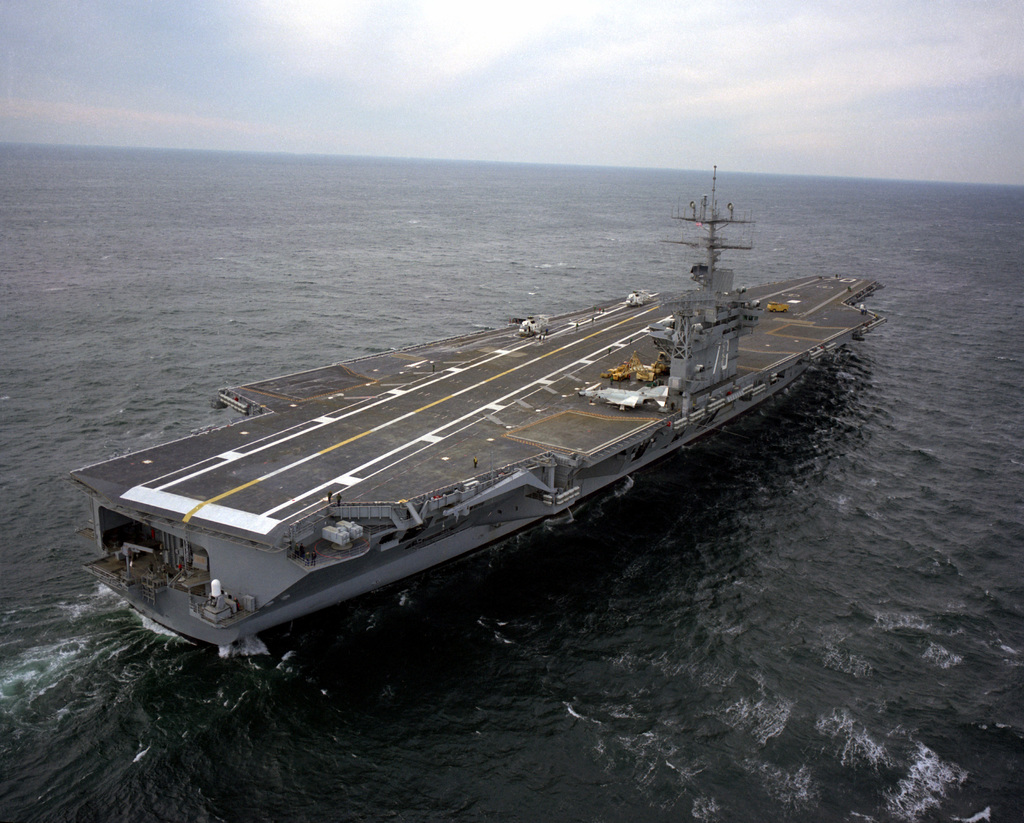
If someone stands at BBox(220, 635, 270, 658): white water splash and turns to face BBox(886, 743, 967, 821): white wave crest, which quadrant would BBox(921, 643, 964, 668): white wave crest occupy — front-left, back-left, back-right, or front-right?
front-left

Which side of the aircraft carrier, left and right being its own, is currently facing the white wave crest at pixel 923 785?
right

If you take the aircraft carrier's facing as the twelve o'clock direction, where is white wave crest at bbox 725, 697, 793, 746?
The white wave crest is roughly at 3 o'clock from the aircraft carrier.

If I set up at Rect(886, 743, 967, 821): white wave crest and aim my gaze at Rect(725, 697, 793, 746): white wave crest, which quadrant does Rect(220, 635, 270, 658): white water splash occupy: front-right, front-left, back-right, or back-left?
front-left

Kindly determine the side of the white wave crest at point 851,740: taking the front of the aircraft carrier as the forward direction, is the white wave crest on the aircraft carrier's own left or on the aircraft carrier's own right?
on the aircraft carrier's own right

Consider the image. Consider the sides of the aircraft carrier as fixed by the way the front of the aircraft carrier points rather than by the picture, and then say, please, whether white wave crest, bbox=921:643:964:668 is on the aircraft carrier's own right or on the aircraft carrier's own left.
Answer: on the aircraft carrier's own right

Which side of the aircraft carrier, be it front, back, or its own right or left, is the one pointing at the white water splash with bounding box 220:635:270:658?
back

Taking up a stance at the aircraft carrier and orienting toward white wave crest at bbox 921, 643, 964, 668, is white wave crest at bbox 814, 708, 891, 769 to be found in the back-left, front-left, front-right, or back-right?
front-right

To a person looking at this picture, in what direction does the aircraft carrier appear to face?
facing away from the viewer and to the right of the viewer
